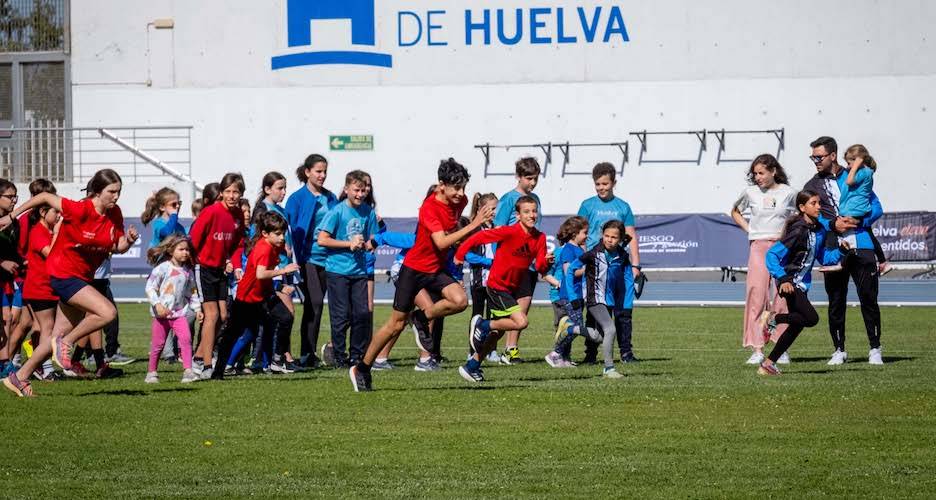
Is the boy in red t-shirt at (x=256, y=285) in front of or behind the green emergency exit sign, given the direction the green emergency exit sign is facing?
in front

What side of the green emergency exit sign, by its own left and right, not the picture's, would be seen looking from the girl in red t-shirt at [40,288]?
front

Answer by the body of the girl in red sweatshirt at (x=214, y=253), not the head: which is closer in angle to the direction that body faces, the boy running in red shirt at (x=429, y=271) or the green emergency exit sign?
the boy running in red shirt

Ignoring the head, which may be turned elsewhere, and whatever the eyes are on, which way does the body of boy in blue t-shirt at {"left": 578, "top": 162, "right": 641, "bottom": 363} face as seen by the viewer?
toward the camera

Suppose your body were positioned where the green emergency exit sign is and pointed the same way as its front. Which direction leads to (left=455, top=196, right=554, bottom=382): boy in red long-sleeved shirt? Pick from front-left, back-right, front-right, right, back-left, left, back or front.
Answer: front

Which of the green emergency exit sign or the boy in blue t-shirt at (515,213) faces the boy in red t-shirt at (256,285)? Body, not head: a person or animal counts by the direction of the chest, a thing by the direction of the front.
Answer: the green emergency exit sign

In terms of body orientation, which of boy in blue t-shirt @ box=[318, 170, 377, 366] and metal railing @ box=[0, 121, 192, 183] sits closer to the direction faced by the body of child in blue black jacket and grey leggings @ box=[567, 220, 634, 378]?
the boy in blue t-shirt

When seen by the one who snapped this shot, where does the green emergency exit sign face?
facing the viewer

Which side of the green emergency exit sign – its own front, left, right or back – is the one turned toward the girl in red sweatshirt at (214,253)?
front

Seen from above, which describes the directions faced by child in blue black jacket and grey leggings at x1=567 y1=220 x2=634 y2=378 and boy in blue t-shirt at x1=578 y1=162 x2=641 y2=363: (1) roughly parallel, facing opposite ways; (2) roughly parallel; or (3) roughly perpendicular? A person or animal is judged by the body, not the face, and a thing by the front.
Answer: roughly parallel

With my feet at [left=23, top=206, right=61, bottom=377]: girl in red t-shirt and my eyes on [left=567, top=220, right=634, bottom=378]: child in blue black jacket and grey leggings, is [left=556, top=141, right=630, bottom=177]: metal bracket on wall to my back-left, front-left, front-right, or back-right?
front-left

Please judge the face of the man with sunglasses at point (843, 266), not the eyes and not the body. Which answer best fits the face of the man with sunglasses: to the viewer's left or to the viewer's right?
to the viewer's left

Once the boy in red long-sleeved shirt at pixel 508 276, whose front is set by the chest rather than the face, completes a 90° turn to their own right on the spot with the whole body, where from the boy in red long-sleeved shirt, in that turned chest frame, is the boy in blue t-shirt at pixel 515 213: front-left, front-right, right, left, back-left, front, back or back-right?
back-right

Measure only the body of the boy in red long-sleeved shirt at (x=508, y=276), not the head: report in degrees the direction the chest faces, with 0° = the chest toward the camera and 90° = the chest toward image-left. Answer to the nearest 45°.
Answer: approximately 315°
